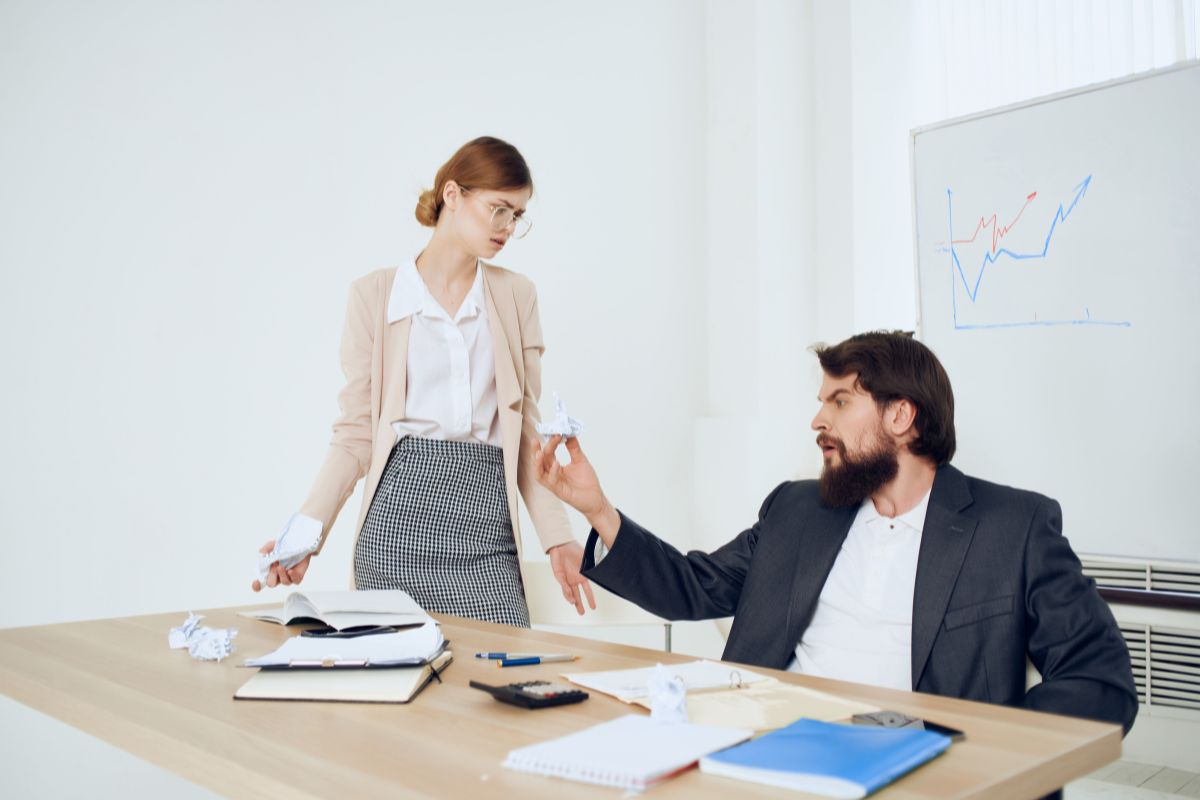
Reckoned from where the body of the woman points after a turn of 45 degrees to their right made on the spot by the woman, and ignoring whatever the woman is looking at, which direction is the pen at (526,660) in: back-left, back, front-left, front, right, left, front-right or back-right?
front-left

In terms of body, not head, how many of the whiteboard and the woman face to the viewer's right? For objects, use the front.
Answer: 0

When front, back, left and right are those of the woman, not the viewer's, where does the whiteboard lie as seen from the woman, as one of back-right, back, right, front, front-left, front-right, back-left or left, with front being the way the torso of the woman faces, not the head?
left

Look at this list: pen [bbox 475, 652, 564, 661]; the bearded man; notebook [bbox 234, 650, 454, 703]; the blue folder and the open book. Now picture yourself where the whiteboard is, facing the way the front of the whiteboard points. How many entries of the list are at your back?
0

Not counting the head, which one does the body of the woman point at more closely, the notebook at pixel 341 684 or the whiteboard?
the notebook

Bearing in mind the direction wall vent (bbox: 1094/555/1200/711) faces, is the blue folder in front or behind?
in front

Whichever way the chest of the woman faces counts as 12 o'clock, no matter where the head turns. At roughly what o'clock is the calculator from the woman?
The calculator is roughly at 12 o'clock from the woman.

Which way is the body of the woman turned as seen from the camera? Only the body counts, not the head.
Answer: toward the camera

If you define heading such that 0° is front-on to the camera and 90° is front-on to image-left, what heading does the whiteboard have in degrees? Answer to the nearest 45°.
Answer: approximately 45°

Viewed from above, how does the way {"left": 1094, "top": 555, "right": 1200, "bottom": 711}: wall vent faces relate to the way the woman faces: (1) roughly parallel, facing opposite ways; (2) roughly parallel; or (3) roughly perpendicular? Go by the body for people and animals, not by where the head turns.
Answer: roughly perpendicular

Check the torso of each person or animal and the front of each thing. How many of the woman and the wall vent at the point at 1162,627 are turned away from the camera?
0

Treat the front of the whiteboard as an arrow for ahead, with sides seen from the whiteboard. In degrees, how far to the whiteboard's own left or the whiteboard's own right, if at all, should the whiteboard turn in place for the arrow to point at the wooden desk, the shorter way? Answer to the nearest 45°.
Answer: approximately 45° to the whiteboard's own left

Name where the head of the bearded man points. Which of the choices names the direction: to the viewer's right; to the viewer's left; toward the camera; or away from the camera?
to the viewer's left

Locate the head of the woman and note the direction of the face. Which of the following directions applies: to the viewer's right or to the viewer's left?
to the viewer's right

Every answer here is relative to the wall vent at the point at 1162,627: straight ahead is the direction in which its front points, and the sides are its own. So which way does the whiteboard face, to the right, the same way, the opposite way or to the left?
the same way

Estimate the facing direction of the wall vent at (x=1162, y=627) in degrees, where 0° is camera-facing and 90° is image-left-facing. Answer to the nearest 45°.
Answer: approximately 45°

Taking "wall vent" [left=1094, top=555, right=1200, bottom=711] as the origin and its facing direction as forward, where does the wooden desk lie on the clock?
The wooden desk is roughly at 11 o'clock from the wall vent.

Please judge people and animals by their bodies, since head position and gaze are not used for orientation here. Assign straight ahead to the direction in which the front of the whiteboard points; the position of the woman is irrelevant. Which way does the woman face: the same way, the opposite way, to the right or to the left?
to the left
